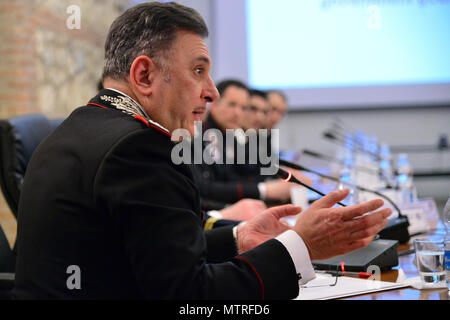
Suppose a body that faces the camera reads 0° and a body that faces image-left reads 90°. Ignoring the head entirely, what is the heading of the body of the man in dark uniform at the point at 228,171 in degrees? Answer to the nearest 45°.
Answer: approximately 315°

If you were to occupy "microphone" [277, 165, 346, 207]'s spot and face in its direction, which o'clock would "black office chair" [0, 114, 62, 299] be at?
The black office chair is roughly at 1 o'clock from the microphone.

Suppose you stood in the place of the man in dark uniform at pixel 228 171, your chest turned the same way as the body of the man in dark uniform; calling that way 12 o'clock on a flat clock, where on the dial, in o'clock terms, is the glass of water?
The glass of water is roughly at 1 o'clock from the man in dark uniform.

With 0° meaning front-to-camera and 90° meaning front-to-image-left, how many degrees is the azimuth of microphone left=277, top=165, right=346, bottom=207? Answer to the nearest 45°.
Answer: approximately 90°

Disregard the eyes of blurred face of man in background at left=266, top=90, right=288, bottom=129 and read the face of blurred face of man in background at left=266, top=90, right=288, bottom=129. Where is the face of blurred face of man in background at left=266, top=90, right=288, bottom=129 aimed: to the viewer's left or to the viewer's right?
to the viewer's left

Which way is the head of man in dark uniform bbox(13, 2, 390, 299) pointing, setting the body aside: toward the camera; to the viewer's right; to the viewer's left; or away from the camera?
to the viewer's right

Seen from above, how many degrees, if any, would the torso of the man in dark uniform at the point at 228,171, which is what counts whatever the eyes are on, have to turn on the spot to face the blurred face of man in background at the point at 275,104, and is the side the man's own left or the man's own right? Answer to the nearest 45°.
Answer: approximately 135° to the man's own left

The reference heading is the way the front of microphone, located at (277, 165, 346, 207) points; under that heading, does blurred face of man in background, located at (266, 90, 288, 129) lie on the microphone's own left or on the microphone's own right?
on the microphone's own right
